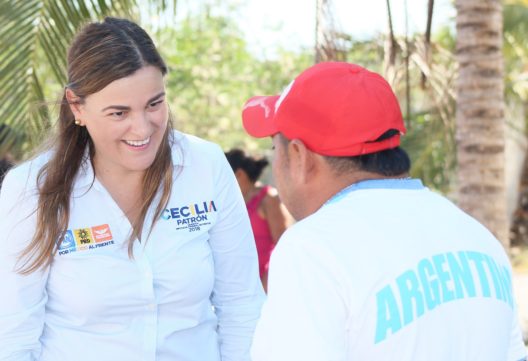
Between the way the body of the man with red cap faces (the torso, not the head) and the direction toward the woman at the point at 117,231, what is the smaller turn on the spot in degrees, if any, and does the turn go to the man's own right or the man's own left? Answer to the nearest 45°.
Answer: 0° — they already face them

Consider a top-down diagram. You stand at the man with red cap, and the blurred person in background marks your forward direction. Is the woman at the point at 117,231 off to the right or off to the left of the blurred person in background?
left

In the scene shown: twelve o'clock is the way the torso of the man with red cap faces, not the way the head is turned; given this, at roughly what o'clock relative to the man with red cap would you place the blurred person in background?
The blurred person in background is roughly at 1 o'clock from the man with red cap.

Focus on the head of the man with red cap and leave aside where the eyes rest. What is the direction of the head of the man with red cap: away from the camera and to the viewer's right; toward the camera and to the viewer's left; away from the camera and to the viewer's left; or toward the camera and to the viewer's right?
away from the camera and to the viewer's left

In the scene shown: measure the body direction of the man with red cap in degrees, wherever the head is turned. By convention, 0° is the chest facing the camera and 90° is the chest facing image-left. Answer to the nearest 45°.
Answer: approximately 135°
